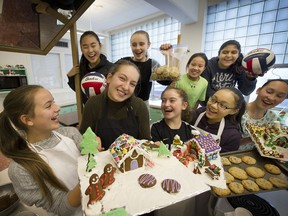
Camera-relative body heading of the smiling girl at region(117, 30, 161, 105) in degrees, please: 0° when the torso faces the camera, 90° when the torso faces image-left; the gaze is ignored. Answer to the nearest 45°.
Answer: approximately 0°

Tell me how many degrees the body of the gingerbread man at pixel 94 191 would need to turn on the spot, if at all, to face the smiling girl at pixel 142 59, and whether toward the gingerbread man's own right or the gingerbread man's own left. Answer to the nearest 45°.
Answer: approximately 135° to the gingerbread man's own left

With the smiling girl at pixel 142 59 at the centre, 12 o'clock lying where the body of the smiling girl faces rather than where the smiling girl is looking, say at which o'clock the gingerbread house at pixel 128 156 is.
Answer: The gingerbread house is roughly at 12 o'clock from the smiling girl.

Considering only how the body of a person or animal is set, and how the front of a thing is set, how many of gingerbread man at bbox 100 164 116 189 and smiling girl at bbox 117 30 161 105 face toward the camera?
2

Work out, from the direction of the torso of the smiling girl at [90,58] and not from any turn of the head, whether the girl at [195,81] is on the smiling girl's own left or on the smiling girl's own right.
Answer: on the smiling girl's own left

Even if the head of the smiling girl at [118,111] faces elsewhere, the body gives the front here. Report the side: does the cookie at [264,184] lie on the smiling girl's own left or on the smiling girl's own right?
on the smiling girl's own left

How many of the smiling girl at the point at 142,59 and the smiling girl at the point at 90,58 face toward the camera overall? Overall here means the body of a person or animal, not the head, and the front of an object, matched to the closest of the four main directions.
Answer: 2
